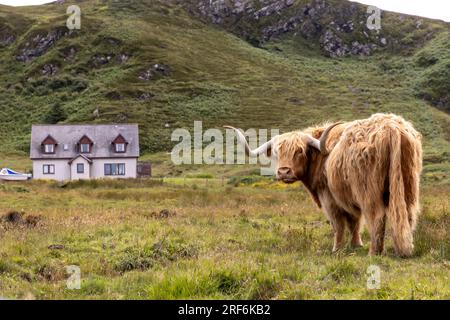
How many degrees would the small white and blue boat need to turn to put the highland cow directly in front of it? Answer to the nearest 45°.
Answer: approximately 90° to its right

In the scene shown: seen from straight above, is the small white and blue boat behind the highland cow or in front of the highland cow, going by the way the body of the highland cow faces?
in front
